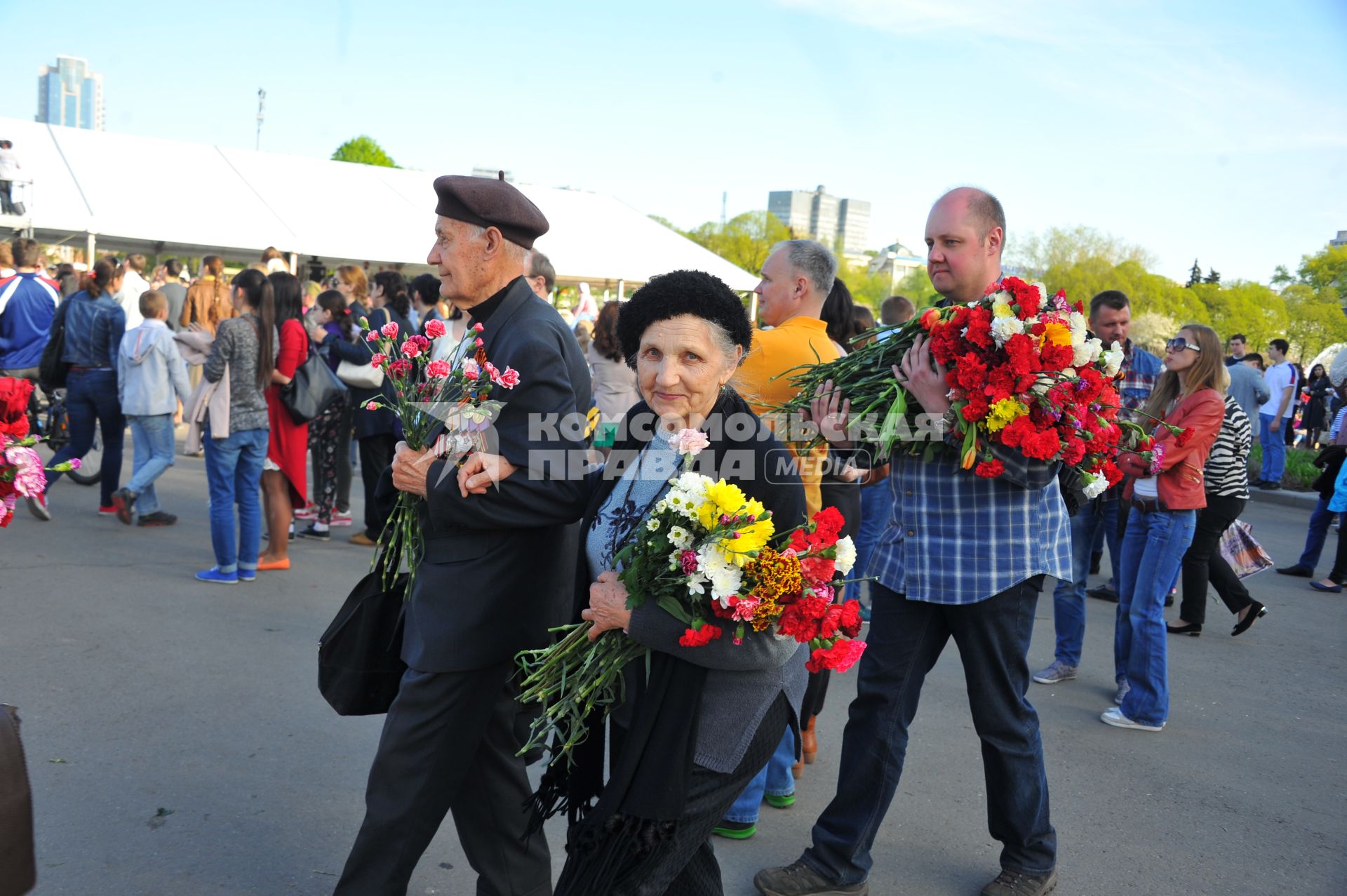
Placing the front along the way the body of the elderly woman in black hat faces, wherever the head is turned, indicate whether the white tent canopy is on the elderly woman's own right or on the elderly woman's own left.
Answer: on the elderly woman's own right

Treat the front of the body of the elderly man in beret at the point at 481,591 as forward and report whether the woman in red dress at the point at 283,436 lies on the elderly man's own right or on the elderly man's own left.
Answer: on the elderly man's own right

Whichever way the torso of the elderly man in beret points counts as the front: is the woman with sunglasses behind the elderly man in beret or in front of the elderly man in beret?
behind

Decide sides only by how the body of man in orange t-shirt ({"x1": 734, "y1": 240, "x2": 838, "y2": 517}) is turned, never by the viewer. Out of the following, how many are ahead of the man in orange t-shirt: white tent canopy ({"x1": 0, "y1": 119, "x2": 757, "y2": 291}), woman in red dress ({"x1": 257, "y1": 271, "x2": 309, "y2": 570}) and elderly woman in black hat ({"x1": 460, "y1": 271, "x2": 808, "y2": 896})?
2

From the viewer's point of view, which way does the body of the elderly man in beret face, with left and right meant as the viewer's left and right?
facing to the left of the viewer

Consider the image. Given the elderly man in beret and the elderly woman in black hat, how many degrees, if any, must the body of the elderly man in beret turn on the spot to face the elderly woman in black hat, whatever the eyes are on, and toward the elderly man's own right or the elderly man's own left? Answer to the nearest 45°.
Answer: approximately 135° to the elderly man's own left

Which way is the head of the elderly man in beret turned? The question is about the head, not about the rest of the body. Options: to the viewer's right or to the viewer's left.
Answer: to the viewer's left

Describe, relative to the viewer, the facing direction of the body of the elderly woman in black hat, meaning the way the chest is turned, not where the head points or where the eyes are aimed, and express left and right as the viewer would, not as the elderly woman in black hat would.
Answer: facing the viewer and to the left of the viewer

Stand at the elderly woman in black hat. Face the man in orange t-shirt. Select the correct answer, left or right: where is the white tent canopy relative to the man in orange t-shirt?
left

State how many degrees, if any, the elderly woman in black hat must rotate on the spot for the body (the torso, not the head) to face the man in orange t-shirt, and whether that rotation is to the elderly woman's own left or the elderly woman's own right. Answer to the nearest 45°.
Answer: approximately 135° to the elderly woman's own right
